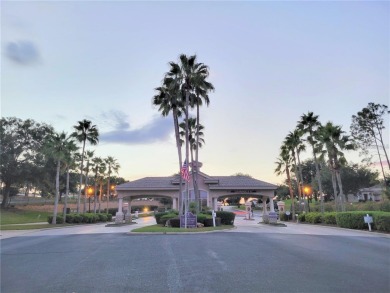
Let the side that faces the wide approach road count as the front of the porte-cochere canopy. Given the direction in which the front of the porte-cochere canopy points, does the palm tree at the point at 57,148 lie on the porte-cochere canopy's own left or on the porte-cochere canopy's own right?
on the porte-cochere canopy's own right

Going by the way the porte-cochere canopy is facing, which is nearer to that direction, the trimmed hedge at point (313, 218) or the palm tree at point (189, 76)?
the palm tree

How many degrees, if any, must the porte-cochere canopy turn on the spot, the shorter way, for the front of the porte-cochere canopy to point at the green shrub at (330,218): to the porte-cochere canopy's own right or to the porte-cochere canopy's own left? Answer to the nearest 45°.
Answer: approximately 45° to the porte-cochere canopy's own left

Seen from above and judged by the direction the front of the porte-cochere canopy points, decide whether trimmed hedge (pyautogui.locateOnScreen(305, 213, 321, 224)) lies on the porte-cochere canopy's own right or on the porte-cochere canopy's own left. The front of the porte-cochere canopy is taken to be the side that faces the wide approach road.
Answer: on the porte-cochere canopy's own left

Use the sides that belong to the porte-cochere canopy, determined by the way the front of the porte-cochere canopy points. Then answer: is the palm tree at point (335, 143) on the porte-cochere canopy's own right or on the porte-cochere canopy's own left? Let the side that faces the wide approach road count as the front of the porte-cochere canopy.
on the porte-cochere canopy's own left

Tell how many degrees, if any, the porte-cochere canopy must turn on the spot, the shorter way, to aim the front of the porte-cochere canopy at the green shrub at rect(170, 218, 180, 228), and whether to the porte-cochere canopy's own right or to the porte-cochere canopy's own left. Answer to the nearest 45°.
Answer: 0° — it already faces it

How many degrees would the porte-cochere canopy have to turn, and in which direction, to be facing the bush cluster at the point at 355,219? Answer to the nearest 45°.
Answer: approximately 45° to its left

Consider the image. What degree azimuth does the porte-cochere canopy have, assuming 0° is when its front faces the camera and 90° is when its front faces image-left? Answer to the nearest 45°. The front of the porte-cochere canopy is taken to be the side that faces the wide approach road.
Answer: approximately 0°
